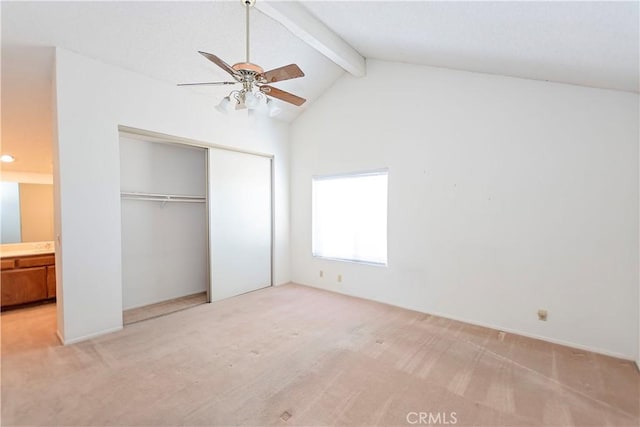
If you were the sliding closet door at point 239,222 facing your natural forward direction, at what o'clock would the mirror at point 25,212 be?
The mirror is roughly at 5 o'clock from the sliding closet door.

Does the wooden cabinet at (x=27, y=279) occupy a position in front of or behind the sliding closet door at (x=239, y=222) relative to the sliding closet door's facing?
behind

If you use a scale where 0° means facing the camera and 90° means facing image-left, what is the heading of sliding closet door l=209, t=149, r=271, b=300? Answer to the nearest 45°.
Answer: approximately 315°
